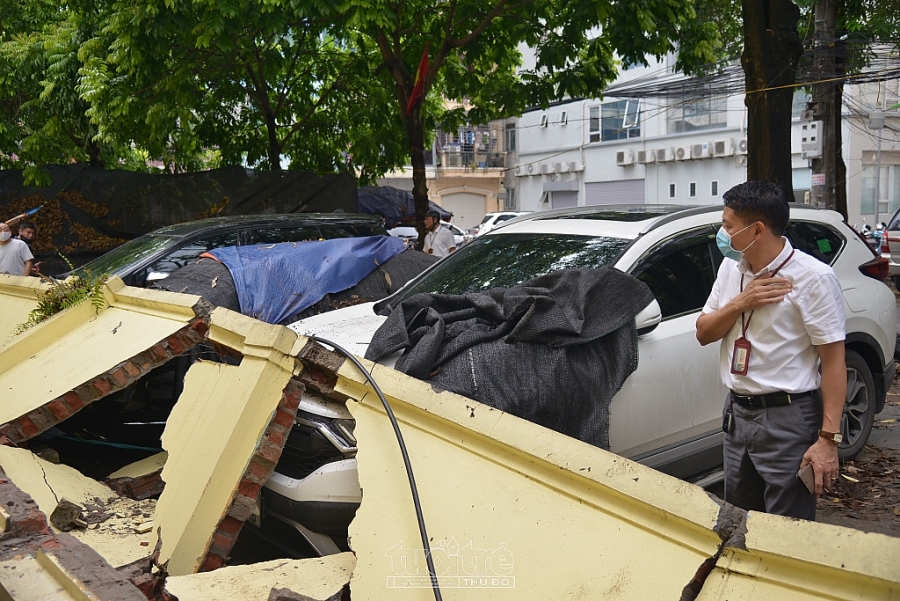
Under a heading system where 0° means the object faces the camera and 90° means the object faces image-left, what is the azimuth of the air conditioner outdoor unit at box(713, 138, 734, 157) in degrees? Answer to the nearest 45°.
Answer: approximately 45°

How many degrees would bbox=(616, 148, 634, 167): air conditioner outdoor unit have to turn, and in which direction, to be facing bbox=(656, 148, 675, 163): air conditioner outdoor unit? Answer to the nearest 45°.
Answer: approximately 90° to its left

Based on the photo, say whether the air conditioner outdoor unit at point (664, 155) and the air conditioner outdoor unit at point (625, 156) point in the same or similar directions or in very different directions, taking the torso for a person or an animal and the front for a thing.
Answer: same or similar directions

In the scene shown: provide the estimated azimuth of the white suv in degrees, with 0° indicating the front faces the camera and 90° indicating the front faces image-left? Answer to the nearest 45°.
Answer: approximately 45°

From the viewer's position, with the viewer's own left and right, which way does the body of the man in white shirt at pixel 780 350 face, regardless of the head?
facing the viewer and to the left of the viewer

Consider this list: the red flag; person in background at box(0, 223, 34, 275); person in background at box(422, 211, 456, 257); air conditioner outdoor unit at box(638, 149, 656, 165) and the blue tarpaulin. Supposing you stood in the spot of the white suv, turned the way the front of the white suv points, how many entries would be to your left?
0

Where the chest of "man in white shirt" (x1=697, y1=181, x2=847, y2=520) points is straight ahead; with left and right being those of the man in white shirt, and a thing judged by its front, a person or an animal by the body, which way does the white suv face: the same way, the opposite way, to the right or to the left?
the same way

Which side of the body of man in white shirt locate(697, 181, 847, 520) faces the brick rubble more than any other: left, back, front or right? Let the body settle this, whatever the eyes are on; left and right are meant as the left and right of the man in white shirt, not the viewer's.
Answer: front

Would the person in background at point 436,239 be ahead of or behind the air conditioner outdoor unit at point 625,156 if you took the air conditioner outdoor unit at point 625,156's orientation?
ahead

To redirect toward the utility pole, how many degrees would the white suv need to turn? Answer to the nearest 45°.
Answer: approximately 135° to its right

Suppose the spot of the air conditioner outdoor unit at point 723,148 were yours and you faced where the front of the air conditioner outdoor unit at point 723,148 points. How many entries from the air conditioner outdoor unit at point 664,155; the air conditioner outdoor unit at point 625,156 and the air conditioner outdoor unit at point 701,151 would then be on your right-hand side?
3

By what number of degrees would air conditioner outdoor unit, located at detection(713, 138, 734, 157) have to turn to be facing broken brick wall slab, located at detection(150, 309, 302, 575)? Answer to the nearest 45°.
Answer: approximately 45° to its left

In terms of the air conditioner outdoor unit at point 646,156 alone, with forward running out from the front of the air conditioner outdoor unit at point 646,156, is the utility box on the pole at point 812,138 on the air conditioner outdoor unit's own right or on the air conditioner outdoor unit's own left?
on the air conditioner outdoor unit's own left

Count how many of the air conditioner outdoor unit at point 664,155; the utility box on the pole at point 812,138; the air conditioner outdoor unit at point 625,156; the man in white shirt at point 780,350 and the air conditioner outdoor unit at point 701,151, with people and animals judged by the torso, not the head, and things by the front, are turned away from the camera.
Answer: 0

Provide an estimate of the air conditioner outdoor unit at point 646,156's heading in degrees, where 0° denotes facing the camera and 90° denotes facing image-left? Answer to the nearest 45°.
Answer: approximately 45°

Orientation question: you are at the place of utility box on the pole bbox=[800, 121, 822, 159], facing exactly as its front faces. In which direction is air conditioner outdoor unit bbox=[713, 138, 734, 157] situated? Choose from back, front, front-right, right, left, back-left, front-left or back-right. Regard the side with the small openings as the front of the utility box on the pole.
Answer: back-right

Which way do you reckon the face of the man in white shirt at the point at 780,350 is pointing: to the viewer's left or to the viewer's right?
to the viewer's left
